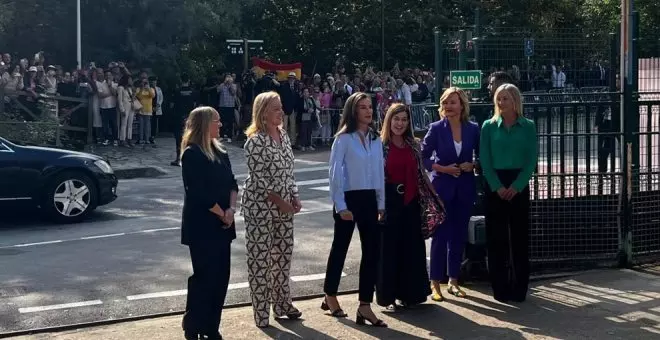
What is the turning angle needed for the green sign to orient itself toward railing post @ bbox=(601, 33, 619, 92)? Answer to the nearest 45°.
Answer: approximately 90° to its left

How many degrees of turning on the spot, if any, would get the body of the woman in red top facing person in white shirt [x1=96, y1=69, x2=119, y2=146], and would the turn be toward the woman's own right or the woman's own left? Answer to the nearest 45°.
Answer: approximately 135° to the woman's own right

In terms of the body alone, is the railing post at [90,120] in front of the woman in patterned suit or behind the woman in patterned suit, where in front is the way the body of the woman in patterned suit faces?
behind

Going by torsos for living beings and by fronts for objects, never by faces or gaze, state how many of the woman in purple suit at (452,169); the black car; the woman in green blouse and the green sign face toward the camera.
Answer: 3

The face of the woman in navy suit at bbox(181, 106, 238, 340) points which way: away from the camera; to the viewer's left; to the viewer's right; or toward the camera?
to the viewer's right

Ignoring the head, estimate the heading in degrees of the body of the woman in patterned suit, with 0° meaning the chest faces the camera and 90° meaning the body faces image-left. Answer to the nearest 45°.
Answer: approximately 315°
